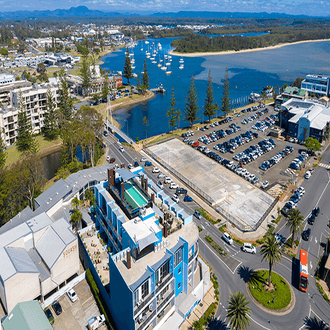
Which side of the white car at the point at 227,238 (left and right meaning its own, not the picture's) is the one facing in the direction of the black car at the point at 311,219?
left

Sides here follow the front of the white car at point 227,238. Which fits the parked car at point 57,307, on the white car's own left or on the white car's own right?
on the white car's own right

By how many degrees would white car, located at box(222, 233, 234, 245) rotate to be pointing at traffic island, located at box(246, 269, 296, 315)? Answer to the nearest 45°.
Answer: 0° — it already faces it

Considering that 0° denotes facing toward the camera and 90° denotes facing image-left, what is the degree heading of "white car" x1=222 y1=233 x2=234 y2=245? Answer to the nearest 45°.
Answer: approximately 315°

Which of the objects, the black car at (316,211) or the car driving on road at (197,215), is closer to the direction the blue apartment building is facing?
the black car

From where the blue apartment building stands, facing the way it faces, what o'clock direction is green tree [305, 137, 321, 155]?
The green tree is roughly at 9 o'clock from the blue apartment building.

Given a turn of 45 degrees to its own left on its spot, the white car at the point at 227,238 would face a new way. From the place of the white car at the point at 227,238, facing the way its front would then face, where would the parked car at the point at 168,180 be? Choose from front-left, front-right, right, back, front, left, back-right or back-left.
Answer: back-left

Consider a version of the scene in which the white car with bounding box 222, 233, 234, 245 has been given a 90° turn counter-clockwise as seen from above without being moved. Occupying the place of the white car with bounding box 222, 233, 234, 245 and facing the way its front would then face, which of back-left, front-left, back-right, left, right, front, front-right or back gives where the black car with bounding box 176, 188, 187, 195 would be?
left

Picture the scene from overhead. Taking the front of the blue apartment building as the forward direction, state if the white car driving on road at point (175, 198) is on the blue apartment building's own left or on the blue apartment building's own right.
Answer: on the blue apartment building's own left

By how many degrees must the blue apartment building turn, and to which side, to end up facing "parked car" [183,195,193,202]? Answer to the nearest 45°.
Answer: approximately 135° to its left

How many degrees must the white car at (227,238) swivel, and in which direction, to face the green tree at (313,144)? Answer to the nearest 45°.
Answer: approximately 90° to its left

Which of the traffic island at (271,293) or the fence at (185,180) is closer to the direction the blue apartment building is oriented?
the traffic island
